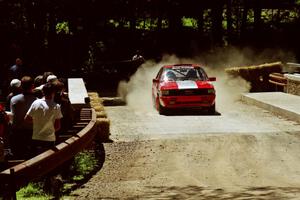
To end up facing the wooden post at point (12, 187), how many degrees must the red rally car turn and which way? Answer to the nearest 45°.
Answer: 0° — it already faces it

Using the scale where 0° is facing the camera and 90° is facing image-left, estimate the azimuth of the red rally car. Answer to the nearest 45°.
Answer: approximately 0°

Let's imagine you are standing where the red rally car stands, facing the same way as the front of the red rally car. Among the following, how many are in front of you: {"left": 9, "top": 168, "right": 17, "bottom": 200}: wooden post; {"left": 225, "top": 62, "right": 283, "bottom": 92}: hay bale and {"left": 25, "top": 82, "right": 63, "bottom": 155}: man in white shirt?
2
